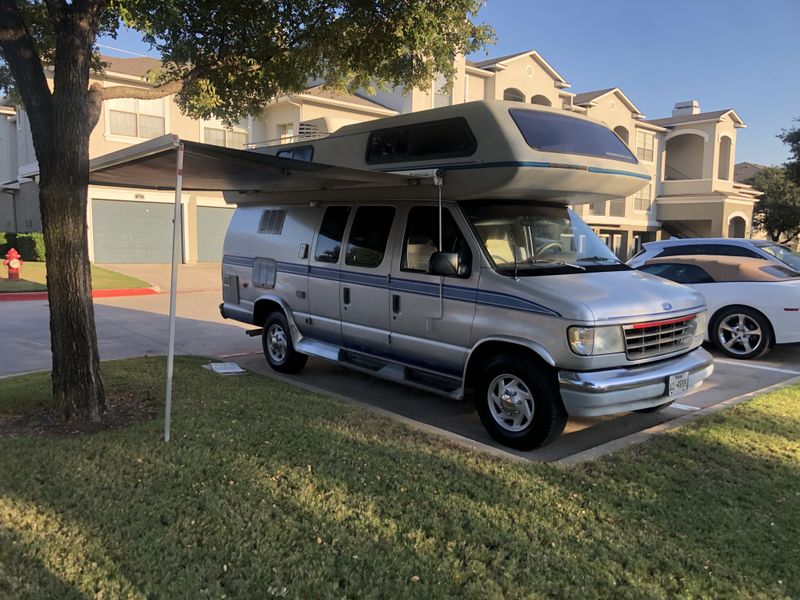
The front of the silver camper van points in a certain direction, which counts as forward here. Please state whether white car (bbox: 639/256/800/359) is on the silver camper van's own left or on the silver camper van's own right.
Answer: on the silver camper van's own left

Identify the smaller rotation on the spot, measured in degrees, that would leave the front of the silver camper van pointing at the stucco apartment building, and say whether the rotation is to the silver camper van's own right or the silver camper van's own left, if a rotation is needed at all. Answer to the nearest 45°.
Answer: approximately 135° to the silver camper van's own left

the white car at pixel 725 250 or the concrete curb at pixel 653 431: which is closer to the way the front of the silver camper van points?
the concrete curb

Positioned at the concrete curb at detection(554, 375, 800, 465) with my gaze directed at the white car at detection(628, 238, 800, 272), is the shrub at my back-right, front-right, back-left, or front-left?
front-left

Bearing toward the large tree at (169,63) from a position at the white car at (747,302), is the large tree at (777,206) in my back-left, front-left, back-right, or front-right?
back-right

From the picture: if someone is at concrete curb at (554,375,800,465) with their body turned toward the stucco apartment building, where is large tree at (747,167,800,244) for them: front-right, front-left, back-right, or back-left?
front-right

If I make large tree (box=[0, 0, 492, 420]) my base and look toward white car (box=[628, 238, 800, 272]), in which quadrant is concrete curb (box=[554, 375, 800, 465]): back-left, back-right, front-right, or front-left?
front-right

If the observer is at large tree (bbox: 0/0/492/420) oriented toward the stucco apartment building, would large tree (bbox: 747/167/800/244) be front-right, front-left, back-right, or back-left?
front-right

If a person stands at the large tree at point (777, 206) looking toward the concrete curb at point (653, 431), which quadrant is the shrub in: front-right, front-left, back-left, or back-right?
front-right

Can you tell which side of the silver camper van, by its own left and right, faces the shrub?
back

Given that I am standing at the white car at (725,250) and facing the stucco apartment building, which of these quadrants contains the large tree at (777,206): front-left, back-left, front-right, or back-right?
front-right

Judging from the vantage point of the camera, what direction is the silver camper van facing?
facing the viewer and to the right of the viewer

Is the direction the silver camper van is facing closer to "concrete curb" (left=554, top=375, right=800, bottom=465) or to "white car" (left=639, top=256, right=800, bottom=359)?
the concrete curb

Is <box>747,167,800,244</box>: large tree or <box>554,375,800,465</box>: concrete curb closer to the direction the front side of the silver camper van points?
the concrete curb

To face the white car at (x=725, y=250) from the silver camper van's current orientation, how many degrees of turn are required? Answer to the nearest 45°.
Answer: approximately 90° to its left

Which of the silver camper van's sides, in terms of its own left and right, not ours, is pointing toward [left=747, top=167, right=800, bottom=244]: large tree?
left
